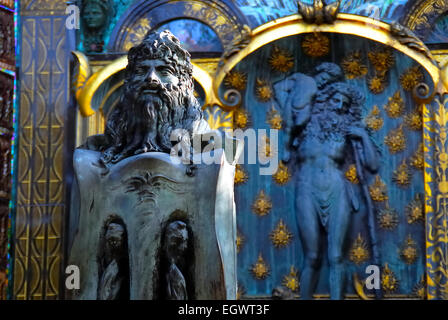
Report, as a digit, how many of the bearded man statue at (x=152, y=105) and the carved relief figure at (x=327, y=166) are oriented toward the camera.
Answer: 2

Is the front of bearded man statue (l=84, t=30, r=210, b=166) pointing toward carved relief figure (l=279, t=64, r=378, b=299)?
no

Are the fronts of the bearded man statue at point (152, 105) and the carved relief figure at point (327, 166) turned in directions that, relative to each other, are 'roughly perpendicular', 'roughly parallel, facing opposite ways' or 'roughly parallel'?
roughly parallel

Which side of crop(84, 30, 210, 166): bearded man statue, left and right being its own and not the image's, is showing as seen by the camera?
front

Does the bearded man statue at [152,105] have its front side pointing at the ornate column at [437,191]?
no

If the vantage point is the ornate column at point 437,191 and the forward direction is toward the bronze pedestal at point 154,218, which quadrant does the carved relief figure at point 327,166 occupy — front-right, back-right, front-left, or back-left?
front-right

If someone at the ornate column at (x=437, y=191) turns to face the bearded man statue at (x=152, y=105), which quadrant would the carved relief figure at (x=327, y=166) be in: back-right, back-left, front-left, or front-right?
front-right

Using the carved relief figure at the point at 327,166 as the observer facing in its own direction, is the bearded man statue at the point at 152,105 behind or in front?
in front

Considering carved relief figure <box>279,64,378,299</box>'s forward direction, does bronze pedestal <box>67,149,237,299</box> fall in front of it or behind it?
in front

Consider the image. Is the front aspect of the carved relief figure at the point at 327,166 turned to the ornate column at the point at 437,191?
no

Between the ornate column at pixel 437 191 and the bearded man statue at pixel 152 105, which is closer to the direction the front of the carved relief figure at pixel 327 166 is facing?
the bearded man statue

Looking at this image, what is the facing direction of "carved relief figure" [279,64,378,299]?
toward the camera
